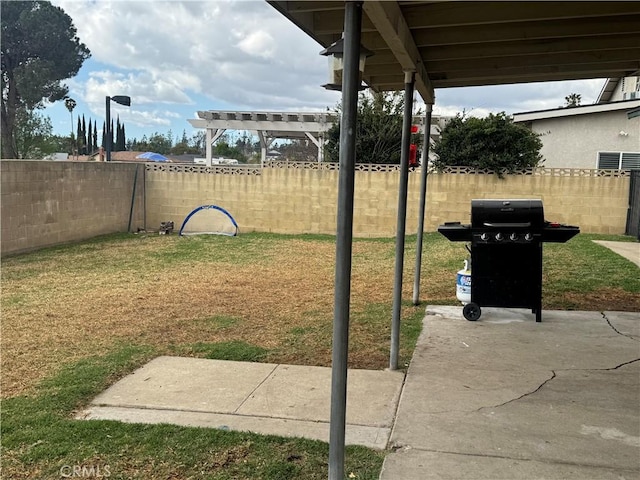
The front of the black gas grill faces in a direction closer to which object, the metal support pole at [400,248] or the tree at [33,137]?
the metal support pole

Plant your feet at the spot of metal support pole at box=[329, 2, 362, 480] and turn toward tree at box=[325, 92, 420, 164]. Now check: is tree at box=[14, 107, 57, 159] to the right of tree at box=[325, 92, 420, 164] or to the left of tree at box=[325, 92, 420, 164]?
left

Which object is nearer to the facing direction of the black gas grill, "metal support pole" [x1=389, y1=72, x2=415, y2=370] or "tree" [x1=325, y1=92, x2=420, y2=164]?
the metal support pole

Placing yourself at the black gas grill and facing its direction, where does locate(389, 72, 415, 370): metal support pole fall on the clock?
The metal support pole is roughly at 1 o'clock from the black gas grill.

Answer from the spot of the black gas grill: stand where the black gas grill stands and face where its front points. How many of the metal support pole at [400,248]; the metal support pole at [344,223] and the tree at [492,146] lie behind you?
1

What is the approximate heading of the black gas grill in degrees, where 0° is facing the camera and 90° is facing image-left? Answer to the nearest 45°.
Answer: approximately 0°

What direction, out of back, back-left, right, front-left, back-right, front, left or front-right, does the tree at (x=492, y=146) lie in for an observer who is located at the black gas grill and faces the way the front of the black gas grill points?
back

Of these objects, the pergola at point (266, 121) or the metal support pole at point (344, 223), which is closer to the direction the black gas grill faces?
the metal support pole

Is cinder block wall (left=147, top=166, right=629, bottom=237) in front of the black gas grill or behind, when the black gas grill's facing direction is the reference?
behind

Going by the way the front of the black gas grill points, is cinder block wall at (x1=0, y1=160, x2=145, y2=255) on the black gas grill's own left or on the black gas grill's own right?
on the black gas grill's own right

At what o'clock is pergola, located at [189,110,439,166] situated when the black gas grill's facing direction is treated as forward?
The pergola is roughly at 5 o'clock from the black gas grill.

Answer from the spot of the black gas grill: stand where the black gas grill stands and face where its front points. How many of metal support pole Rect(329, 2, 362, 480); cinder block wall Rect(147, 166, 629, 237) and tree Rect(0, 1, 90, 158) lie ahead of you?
1

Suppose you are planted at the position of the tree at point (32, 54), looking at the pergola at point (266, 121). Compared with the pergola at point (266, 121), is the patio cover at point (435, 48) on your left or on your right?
right

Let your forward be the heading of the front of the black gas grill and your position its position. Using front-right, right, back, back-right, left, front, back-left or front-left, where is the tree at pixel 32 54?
back-right
